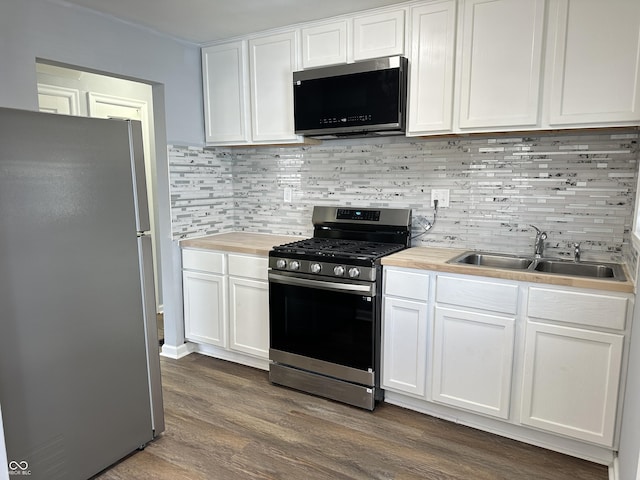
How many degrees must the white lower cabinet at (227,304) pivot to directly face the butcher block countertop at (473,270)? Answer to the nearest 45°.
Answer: approximately 90° to its left

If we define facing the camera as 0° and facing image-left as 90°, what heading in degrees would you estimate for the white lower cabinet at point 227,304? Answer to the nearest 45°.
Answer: approximately 45°

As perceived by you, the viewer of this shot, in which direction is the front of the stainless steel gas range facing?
facing the viewer and to the left of the viewer

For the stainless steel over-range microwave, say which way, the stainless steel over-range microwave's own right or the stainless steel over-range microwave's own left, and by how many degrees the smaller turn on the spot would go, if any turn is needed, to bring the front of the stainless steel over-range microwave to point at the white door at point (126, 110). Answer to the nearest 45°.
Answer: approximately 90° to the stainless steel over-range microwave's own right

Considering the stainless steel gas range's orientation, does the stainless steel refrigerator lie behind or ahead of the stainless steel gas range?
ahead

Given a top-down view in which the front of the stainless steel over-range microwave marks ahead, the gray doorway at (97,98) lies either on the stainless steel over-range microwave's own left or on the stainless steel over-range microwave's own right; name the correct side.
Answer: on the stainless steel over-range microwave's own right

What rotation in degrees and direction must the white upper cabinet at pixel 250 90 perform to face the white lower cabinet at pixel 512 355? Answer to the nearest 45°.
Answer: approximately 90° to its left

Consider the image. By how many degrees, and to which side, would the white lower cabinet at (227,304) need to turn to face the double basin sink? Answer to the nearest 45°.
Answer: approximately 90° to its left

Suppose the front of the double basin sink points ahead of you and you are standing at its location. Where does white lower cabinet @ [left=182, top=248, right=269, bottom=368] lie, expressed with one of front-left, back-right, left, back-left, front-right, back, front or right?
right

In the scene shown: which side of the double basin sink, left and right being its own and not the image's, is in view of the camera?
front

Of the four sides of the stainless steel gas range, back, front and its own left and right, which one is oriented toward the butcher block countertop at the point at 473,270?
left
